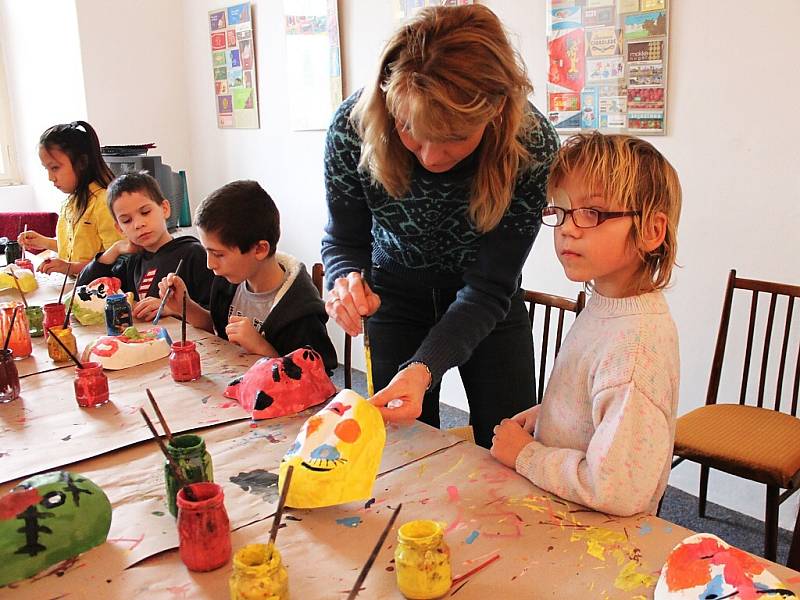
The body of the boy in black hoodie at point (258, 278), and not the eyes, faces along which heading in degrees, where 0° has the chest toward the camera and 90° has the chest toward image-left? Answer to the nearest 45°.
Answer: approximately 45°

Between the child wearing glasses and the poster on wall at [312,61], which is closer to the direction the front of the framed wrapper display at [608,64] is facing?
the child wearing glasses

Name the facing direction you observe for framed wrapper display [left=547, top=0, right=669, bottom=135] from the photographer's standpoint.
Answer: facing the viewer

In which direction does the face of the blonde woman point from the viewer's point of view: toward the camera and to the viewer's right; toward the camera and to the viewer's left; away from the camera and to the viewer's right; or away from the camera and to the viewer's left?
toward the camera and to the viewer's left

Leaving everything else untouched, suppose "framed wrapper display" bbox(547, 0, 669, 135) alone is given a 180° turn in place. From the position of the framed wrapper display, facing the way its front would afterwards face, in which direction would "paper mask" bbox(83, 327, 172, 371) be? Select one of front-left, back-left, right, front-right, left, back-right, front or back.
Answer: back-left

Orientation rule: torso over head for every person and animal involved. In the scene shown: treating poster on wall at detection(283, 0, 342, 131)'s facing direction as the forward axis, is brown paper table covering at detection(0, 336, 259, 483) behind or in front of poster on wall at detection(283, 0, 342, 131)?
in front

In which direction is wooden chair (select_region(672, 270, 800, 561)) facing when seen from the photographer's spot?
facing the viewer and to the left of the viewer

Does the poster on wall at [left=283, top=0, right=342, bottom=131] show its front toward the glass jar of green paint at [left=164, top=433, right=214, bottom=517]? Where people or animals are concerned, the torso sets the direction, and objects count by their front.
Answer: yes

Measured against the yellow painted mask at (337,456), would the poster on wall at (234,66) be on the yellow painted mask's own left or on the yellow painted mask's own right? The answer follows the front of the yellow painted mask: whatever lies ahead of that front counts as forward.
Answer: on the yellow painted mask's own right

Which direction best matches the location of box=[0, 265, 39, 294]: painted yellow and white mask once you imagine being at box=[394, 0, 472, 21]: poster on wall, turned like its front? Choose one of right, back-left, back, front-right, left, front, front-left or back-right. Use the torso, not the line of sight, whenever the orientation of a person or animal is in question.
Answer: front-right

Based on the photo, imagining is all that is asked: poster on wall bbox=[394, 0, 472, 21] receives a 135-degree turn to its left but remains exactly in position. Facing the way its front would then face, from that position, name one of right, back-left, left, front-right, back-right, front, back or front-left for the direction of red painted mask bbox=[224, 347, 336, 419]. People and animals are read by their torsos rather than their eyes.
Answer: back-right

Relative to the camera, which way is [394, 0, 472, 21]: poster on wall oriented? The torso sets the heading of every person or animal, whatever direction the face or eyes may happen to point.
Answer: toward the camera
